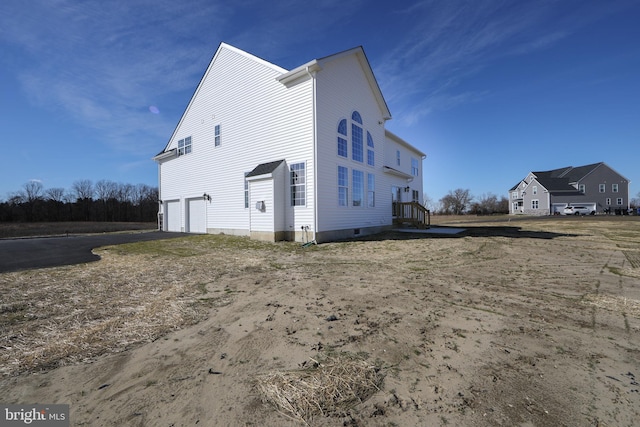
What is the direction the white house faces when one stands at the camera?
facing away from the viewer and to the left of the viewer

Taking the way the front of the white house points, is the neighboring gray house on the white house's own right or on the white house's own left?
on the white house's own right

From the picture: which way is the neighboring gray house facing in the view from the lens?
facing the viewer and to the left of the viewer

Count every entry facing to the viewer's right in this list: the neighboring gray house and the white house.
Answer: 0

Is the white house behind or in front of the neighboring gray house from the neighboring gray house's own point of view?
in front
